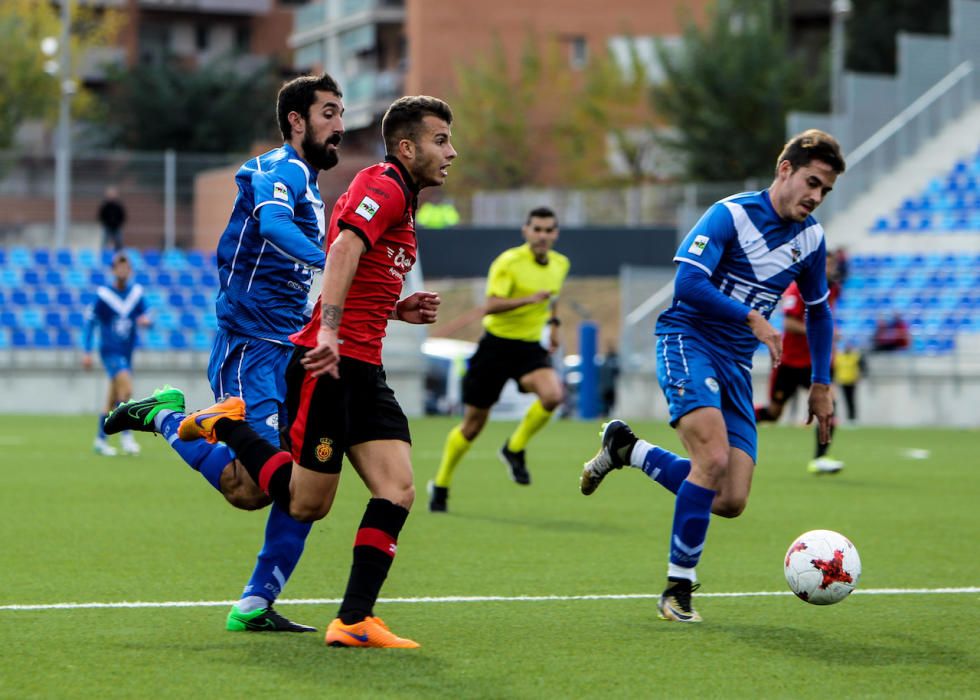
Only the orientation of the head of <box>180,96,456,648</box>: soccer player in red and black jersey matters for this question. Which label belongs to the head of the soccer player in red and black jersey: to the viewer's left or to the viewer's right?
to the viewer's right

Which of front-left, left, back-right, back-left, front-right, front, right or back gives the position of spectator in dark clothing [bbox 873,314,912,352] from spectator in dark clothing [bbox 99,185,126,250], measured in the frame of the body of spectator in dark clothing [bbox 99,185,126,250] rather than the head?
front-left

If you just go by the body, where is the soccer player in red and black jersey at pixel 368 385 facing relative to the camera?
to the viewer's right

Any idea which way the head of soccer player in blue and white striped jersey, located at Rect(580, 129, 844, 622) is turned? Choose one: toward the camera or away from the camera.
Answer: toward the camera

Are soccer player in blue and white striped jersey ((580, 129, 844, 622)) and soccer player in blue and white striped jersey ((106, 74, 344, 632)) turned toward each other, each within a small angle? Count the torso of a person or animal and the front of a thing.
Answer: no

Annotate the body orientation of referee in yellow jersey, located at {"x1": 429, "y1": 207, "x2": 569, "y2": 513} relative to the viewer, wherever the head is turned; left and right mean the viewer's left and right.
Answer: facing the viewer and to the right of the viewer

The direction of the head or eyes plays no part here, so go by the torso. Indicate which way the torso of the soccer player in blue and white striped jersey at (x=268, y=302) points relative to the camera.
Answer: to the viewer's right

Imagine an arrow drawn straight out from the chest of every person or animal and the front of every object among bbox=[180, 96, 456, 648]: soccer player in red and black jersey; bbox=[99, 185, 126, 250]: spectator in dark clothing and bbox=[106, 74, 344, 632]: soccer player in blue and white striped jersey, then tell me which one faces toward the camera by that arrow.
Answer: the spectator in dark clothing

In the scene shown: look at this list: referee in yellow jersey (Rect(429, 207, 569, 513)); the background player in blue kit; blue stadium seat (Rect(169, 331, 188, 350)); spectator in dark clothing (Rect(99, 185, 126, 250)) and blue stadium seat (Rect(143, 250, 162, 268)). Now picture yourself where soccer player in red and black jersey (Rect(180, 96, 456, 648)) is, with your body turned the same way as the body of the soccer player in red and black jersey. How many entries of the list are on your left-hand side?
5

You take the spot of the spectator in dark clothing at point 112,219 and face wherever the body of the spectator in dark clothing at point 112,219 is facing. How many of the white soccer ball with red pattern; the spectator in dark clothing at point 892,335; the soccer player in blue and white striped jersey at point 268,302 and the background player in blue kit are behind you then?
0

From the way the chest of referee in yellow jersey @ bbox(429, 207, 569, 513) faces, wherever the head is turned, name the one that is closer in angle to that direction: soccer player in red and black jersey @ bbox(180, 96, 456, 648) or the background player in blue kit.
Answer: the soccer player in red and black jersey

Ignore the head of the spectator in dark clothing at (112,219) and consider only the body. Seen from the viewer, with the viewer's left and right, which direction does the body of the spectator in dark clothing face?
facing the viewer
